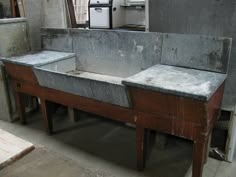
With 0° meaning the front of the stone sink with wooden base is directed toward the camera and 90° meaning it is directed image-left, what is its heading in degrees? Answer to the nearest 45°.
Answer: approximately 45°

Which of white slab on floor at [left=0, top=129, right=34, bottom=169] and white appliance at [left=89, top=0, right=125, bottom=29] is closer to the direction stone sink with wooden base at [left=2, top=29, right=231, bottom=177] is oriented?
the white slab on floor

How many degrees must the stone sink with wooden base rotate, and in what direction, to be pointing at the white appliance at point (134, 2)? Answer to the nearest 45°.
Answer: approximately 135° to its right

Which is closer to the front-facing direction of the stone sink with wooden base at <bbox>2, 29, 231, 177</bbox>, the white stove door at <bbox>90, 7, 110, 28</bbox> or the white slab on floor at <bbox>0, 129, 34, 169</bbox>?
the white slab on floor
